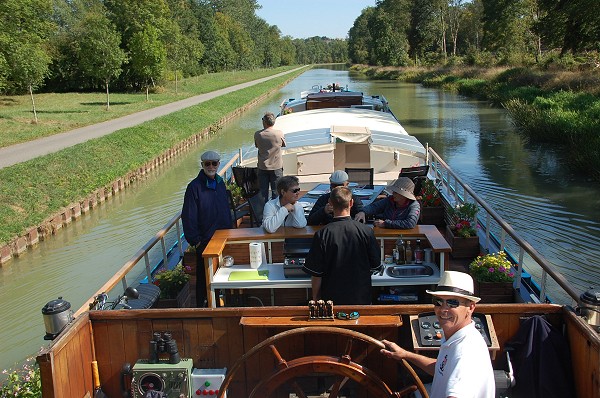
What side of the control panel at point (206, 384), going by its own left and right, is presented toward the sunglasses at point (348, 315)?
left

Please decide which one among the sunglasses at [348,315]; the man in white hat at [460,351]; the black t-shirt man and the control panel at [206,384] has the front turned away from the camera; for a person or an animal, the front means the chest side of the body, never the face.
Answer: the black t-shirt man

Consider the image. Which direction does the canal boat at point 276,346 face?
away from the camera

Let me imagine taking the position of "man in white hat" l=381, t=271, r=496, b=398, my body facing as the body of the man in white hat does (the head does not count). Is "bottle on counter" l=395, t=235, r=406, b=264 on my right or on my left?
on my right

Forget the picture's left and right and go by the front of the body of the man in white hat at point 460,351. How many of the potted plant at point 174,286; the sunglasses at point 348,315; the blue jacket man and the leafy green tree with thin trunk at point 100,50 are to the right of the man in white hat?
4

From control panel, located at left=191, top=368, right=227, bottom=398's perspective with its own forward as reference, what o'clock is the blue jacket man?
The blue jacket man is roughly at 6 o'clock from the control panel.

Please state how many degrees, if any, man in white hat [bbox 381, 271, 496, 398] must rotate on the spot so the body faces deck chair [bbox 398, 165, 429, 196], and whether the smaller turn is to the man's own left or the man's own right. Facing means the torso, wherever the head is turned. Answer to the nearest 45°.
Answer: approximately 135° to the man's own right

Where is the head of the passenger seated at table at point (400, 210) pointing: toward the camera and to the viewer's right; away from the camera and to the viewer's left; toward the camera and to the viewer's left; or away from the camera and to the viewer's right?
toward the camera and to the viewer's left

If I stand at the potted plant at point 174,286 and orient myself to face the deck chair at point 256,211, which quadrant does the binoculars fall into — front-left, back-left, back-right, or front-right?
back-right

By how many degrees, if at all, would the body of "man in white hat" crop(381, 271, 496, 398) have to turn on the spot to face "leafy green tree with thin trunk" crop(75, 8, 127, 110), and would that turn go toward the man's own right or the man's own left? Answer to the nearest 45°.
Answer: approximately 90° to the man's own right

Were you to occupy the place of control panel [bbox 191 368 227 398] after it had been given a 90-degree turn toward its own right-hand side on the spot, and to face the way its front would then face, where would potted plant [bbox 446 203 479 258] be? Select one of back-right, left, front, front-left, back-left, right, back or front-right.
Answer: back-right
